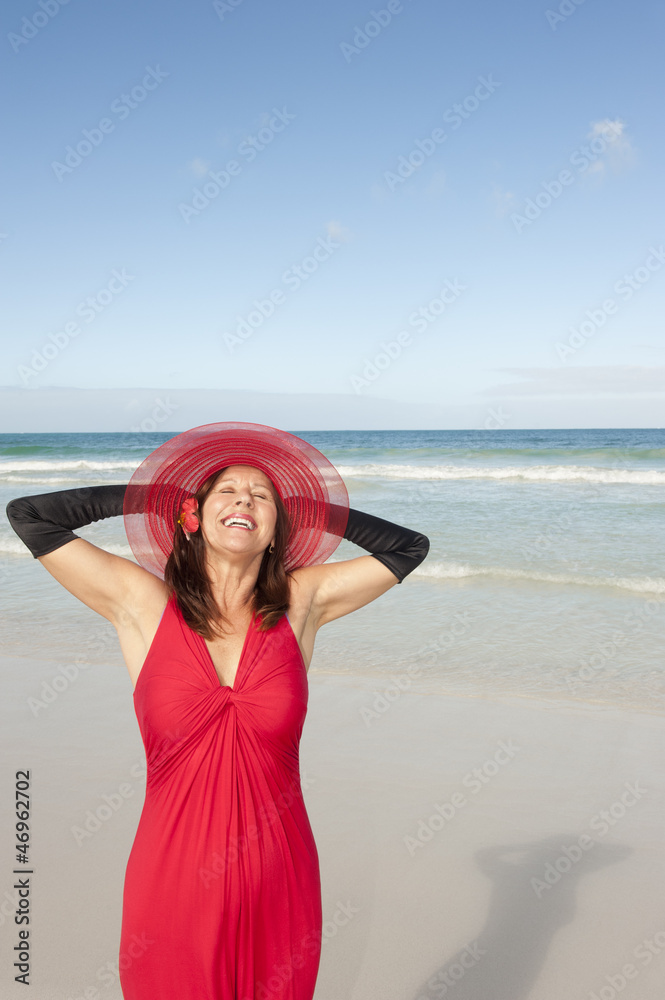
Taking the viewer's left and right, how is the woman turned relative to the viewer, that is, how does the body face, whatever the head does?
facing the viewer

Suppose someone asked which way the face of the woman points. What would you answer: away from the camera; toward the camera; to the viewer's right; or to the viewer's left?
toward the camera
